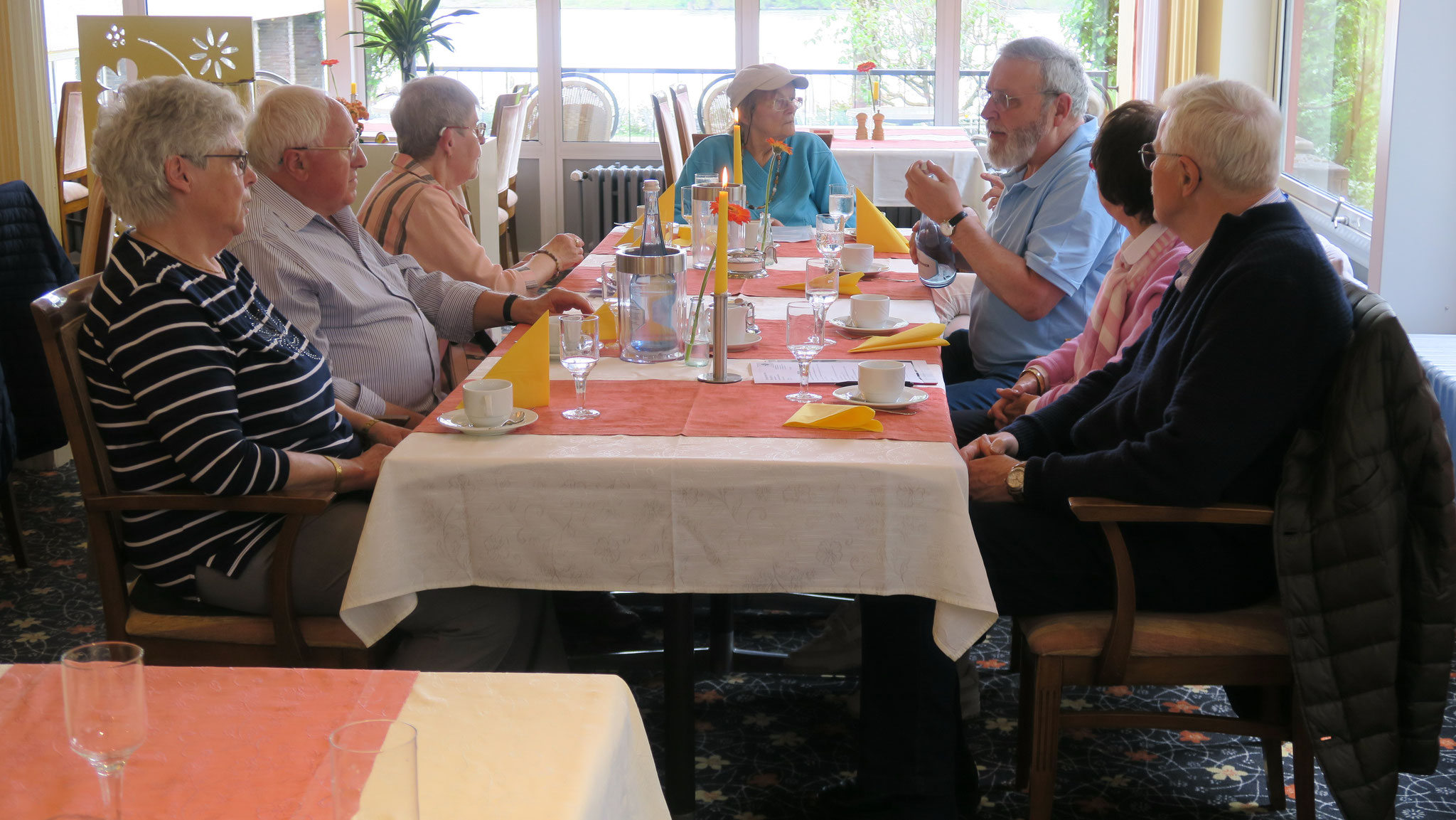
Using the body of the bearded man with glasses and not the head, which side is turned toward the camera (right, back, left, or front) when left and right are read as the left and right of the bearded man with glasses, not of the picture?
left

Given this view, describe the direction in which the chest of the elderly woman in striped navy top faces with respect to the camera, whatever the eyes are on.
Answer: to the viewer's right

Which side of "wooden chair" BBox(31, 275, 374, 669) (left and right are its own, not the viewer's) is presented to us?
right

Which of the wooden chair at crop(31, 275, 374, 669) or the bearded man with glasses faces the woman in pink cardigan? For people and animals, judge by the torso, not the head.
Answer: the wooden chair

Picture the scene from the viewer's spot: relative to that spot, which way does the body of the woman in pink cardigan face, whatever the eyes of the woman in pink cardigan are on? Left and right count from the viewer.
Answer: facing to the left of the viewer

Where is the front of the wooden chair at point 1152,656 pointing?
to the viewer's left

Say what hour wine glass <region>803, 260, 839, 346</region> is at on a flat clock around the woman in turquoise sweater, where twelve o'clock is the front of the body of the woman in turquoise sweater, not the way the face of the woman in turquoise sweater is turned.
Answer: The wine glass is roughly at 12 o'clock from the woman in turquoise sweater.

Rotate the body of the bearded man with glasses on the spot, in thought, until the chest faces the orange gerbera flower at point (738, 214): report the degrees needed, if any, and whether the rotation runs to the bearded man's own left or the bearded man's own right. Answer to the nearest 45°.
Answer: approximately 45° to the bearded man's own left

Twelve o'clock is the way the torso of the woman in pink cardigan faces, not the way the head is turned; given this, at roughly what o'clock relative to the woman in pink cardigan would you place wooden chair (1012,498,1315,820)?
The wooden chair is roughly at 9 o'clock from the woman in pink cardigan.

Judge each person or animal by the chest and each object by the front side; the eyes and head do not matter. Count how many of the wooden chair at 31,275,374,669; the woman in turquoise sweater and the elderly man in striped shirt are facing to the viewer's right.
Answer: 2

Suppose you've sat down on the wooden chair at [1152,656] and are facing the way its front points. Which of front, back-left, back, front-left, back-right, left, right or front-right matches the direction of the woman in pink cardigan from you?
right

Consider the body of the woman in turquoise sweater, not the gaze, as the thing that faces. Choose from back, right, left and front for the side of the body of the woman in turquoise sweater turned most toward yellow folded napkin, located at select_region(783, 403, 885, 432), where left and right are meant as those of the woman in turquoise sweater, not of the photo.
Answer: front

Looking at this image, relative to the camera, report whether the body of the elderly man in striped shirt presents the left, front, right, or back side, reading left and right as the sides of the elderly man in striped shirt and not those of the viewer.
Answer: right

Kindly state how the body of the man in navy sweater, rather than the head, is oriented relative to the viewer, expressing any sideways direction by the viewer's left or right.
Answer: facing to the left of the viewer
